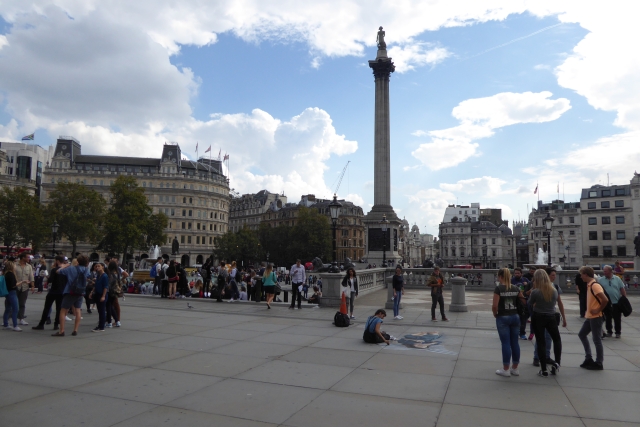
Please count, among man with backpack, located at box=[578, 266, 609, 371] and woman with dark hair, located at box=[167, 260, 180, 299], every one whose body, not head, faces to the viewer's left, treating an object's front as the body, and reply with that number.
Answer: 1

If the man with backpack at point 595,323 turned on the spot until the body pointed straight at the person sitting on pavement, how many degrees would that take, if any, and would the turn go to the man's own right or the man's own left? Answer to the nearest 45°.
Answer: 0° — they already face them

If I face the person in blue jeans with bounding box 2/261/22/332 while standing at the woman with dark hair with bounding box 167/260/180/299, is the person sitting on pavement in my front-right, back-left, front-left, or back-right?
front-left

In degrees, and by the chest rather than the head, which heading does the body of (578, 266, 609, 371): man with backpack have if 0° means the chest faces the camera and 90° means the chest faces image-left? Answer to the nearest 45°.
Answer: approximately 90°

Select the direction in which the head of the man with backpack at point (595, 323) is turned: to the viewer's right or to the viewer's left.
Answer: to the viewer's left

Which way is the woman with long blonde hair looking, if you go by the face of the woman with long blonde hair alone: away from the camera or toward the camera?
away from the camera
